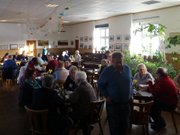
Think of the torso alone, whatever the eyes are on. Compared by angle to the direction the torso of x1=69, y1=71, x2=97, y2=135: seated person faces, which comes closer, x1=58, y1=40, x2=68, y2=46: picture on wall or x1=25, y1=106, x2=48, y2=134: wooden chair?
the picture on wall

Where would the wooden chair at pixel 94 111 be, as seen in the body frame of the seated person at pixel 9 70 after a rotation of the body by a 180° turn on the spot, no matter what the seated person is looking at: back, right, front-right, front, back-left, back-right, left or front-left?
front

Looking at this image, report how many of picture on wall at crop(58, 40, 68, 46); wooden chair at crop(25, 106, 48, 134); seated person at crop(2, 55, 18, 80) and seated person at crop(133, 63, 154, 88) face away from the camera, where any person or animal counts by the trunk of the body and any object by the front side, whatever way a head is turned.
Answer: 2

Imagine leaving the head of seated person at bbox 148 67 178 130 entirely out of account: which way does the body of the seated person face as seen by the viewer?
to the viewer's left

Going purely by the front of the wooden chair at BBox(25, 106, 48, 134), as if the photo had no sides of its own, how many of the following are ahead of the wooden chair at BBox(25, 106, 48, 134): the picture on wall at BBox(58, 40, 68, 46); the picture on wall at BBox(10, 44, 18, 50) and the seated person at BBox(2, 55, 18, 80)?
3

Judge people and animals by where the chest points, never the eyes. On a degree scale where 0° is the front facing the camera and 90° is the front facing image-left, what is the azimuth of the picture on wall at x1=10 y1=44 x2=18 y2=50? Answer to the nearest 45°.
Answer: approximately 0°

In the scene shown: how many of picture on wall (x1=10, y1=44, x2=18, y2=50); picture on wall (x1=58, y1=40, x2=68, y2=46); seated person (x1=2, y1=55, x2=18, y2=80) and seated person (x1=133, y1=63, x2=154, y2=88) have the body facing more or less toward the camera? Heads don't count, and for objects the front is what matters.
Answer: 3

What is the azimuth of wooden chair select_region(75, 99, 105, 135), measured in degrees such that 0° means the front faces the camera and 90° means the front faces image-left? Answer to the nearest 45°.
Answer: approximately 135°

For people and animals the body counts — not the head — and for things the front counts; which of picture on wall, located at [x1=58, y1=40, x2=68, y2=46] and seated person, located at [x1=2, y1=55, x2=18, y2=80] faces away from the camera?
the seated person

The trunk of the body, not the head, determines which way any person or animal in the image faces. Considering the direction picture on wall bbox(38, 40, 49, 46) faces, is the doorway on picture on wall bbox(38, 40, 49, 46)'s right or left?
on its right

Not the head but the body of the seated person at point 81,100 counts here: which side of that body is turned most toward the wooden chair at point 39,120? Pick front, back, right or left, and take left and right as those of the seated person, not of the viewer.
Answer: left

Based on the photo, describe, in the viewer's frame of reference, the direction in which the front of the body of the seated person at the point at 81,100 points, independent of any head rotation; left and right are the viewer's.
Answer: facing away from the viewer and to the left of the viewer

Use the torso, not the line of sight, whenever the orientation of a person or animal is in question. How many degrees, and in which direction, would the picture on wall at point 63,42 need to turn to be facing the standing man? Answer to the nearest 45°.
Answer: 0° — it already faces them

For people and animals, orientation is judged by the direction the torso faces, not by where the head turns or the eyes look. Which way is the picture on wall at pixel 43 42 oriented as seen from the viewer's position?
toward the camera

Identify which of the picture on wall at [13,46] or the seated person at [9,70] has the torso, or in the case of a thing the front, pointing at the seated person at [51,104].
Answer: the picture on wall

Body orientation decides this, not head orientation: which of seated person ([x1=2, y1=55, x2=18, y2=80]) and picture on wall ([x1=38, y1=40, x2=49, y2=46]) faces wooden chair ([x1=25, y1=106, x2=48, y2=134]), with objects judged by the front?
the picture on wall
